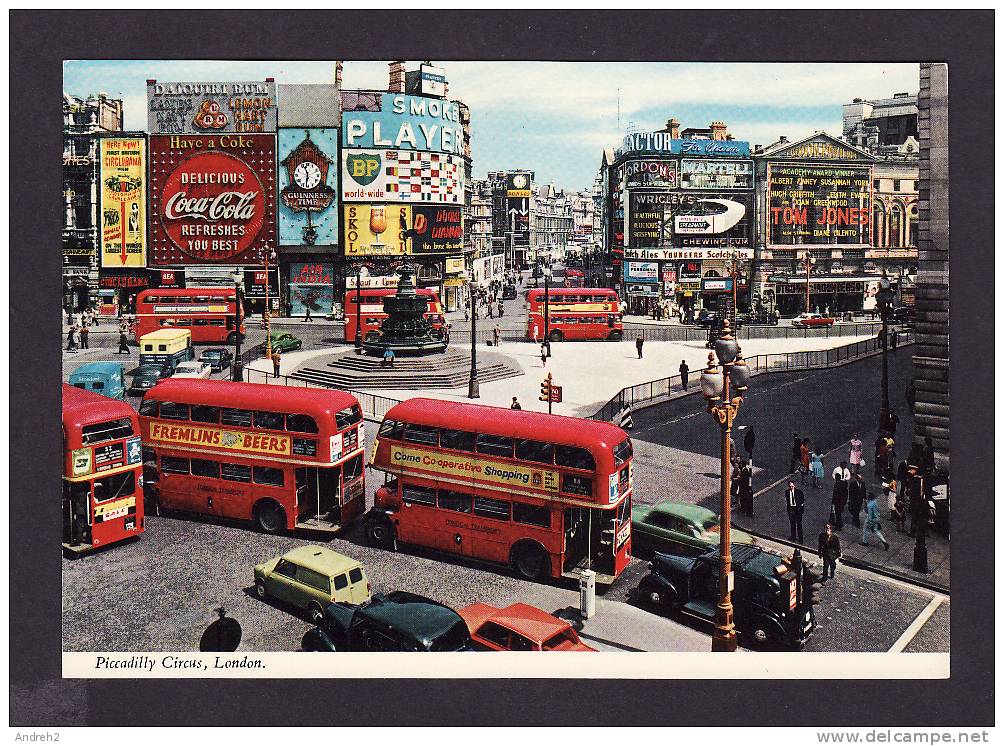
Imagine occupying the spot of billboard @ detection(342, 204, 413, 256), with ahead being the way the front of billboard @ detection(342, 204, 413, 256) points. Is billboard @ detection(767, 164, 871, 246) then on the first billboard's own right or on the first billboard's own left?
on the first billboard's own left

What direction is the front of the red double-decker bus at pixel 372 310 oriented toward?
to the viewer's right

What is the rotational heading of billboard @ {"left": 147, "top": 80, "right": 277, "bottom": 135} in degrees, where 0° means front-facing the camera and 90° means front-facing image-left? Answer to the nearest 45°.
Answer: approximately 0°

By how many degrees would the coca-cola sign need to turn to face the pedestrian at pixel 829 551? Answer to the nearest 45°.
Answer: approximately 45° to its left

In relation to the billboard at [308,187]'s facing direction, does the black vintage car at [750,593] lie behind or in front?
in front

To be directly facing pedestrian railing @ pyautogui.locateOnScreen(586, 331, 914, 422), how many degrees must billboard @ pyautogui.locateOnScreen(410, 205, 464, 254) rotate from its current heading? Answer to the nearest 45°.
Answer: approximately 45° to its left

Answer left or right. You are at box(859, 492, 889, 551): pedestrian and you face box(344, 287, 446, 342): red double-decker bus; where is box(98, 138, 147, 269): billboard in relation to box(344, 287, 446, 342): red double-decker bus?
left

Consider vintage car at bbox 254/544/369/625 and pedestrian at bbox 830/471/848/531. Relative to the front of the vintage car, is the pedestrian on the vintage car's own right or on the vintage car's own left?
on the vintage car's own right

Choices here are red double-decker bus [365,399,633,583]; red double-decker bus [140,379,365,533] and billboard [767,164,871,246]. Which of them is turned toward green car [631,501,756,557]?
the billboard
